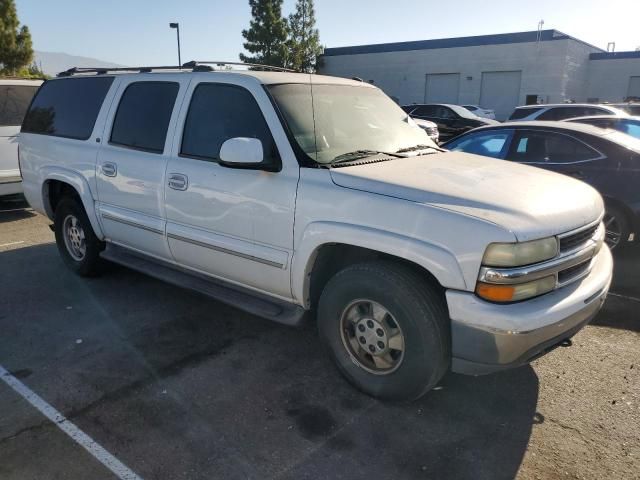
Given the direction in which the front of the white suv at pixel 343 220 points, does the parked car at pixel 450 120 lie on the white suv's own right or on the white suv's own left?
on the white suv's own left

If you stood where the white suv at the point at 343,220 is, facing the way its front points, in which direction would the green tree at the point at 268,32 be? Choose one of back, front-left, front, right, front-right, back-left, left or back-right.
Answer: back-left

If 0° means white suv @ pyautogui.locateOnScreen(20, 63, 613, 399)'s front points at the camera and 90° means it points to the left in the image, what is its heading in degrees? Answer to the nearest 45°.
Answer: approximately 315°

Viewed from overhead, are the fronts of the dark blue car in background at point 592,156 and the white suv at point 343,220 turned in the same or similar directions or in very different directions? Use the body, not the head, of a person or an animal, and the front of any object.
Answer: very different directions

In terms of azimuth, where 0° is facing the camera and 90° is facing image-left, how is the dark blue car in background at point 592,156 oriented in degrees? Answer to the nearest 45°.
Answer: approximately 135°
